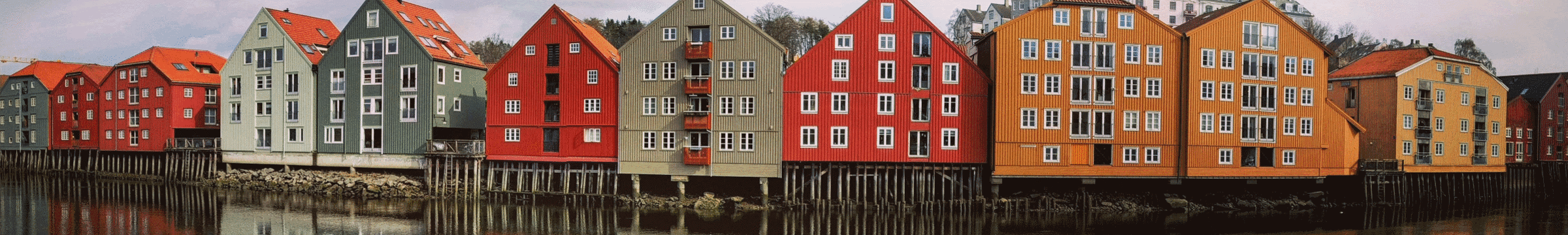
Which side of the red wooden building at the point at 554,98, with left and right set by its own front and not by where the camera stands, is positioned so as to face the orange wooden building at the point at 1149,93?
left

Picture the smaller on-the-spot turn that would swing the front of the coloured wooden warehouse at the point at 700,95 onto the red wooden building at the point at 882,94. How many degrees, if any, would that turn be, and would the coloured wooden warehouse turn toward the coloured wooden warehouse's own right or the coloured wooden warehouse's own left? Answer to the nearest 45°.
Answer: approximately 90° to the coloured wooden warehouse's own left

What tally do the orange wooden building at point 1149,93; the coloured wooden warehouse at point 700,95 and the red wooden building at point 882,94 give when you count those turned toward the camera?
3

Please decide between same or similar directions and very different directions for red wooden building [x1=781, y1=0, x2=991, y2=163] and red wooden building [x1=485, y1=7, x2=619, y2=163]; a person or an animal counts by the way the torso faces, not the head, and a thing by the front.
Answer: same or similar directions

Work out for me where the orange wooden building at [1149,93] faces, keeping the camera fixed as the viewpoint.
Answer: facing the viewer

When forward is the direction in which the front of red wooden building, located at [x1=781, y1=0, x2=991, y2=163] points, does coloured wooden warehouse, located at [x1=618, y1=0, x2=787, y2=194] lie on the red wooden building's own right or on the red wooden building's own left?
on the red wooden building's own right

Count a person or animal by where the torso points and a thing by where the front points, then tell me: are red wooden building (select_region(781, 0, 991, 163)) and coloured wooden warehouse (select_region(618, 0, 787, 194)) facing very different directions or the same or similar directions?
same or similar directions

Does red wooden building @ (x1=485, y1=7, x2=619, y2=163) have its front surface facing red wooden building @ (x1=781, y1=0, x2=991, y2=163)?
no

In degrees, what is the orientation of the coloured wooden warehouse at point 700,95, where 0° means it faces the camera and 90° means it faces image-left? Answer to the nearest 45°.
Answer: approximately 0°

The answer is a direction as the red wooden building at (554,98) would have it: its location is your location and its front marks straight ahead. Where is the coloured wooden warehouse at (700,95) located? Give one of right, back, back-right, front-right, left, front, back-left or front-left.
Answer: front-left

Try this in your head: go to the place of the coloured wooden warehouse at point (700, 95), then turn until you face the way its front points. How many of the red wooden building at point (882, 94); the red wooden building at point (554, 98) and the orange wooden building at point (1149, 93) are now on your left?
2

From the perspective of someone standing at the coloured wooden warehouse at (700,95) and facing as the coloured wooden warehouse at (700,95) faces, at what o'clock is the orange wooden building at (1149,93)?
The orange wooden building is roughly at 9 o'clock from the coloured wooden warehouse.

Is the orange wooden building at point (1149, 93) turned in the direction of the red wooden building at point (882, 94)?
no

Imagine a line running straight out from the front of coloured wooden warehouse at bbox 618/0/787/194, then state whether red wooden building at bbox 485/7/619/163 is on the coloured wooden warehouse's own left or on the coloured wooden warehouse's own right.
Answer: on the coloured wooden warehouse's own right

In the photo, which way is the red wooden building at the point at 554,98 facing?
toward the camera

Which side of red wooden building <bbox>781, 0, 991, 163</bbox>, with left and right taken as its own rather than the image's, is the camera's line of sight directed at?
front
